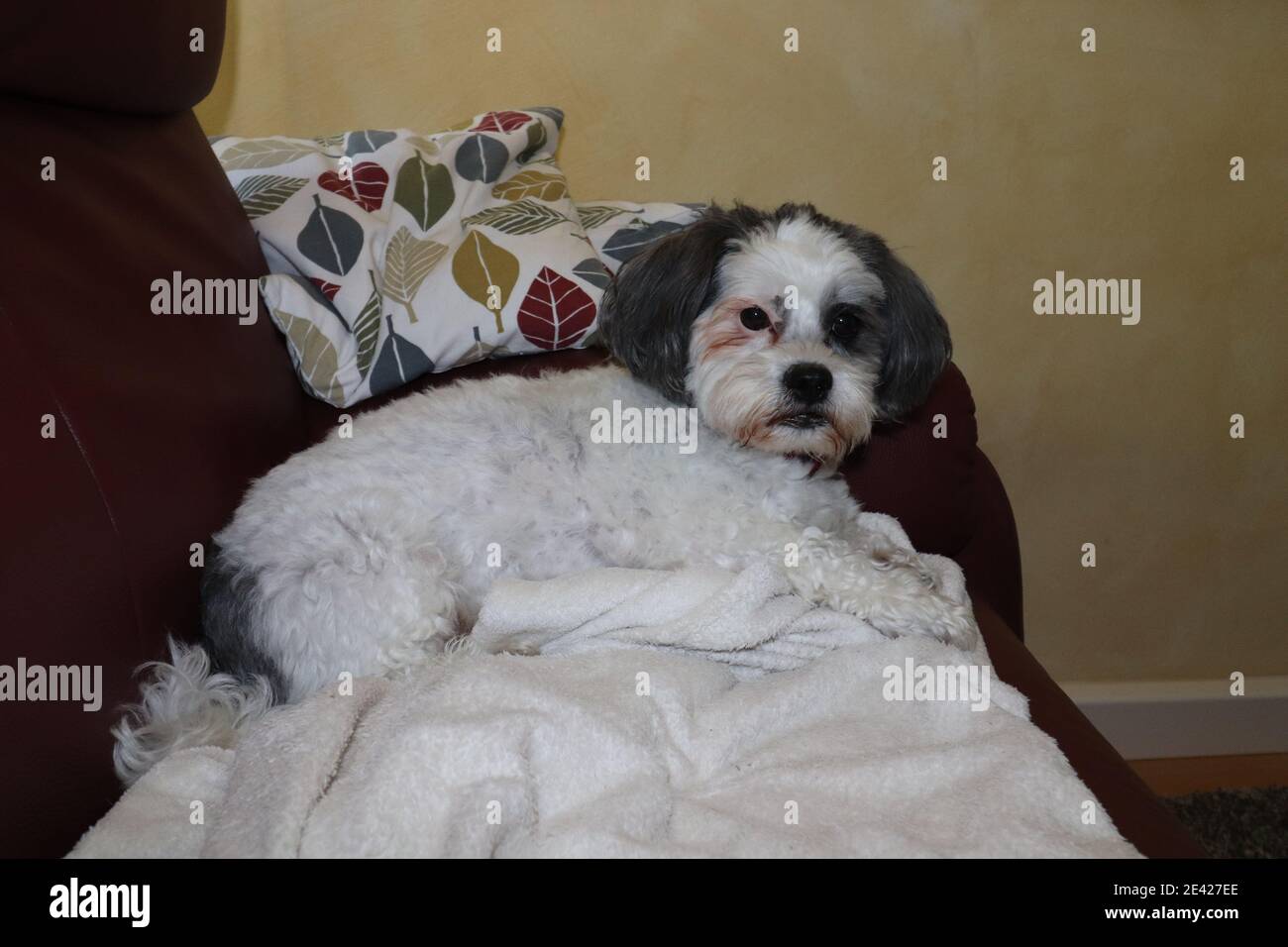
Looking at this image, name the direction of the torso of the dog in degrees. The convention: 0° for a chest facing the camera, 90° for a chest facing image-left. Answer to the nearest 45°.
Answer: approximately 270°
